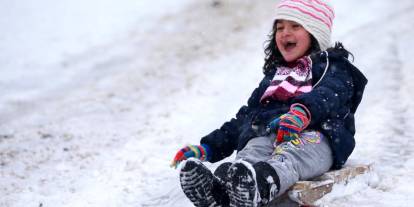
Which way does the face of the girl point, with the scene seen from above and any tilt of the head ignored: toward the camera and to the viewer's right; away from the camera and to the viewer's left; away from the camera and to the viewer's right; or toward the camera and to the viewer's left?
toward the camera and to the viewer's left

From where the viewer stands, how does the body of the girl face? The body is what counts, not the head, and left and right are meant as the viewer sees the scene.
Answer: facing the viewer and to the left of the viewer
